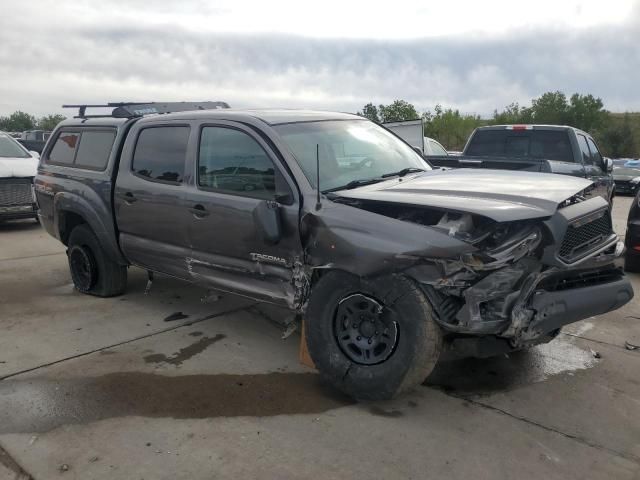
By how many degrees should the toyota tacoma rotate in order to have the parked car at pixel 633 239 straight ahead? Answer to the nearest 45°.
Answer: approximately 90° to its left

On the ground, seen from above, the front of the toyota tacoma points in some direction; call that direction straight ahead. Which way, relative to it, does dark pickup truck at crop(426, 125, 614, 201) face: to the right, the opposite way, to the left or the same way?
to the left

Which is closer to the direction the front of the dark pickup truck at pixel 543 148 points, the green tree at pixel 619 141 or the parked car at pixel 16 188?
the green tree

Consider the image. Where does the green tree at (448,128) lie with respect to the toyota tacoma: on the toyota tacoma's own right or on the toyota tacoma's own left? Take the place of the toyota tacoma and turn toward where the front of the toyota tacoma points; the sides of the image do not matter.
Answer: on the toyota tacoma's own left

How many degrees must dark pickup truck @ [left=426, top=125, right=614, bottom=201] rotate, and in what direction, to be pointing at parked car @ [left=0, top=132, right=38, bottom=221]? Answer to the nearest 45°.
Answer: approximately 135° to its left

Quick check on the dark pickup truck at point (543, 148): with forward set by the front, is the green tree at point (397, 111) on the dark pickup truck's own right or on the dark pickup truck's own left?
on the dark pickup truck's own left

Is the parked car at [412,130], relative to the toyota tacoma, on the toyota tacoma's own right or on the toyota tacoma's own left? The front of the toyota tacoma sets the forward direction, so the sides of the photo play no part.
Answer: on the toyota tacoma's own left

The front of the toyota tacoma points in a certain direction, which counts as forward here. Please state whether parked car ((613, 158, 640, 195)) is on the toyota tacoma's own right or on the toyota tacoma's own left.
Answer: on the toyota tacoma's own left

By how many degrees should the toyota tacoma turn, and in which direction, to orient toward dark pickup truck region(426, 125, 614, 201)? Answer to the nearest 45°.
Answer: approximately 90° to its left

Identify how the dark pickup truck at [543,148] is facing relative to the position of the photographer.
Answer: facing away from the viewer and to the right of the viewer

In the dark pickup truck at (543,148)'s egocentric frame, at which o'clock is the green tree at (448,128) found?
The green tree is roughly at 10 o'clock from the dark pickup truck.
